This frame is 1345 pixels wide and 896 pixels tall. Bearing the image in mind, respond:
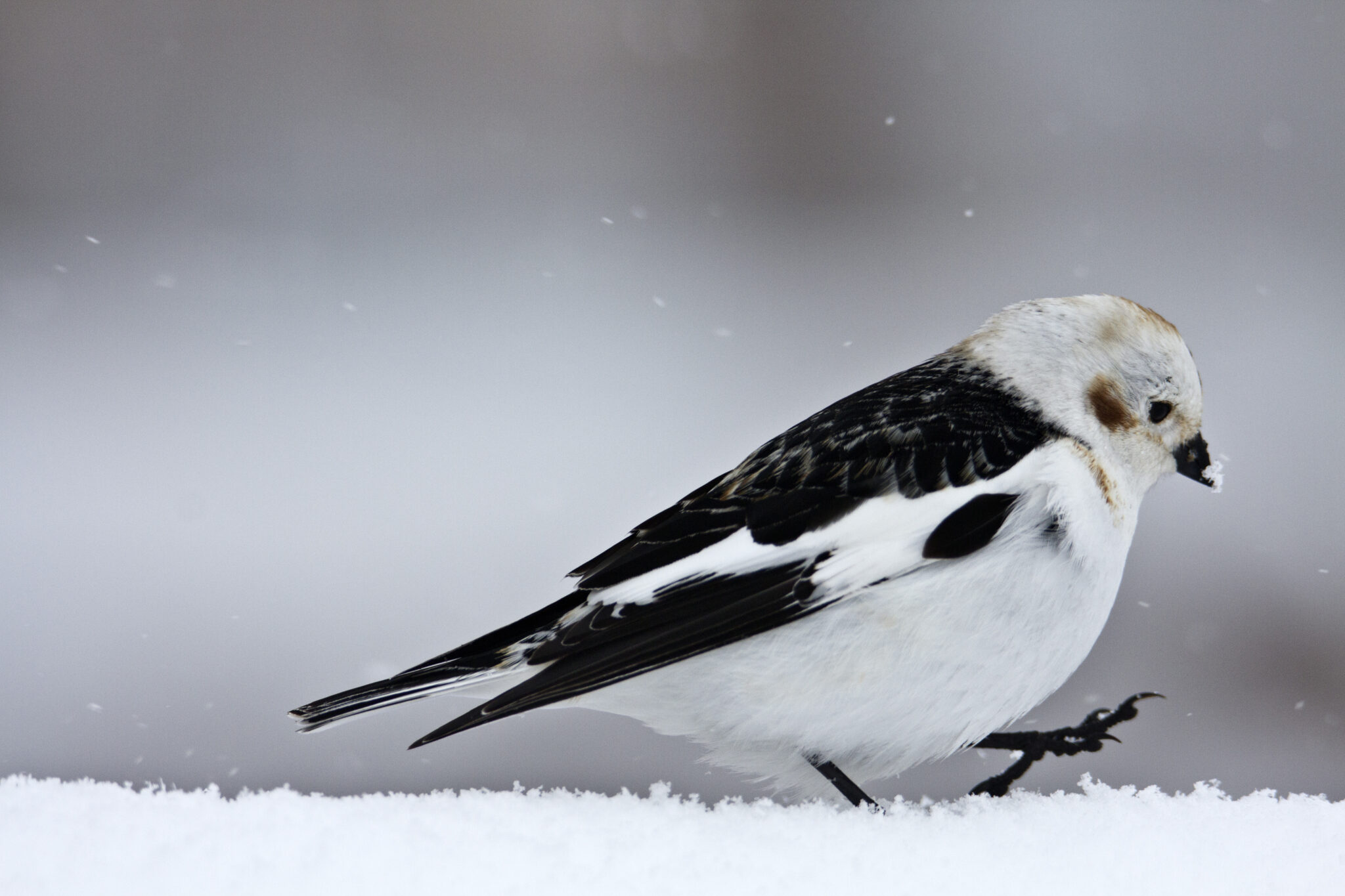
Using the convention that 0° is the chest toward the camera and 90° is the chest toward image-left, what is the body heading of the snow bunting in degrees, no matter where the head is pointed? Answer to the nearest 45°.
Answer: approximately 270°
